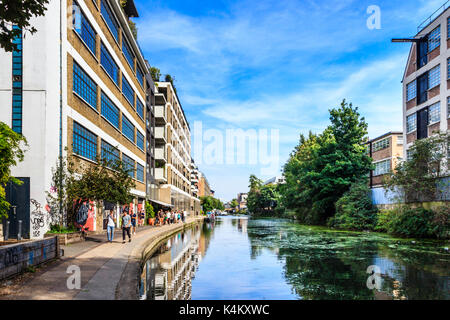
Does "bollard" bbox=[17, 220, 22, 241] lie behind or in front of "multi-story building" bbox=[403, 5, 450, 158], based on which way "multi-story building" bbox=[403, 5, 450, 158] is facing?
in front

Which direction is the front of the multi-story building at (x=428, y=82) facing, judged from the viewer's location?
facing the viewer and to the left of the viewer

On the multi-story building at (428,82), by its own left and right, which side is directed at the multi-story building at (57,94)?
front

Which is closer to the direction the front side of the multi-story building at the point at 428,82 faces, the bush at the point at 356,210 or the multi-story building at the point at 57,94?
the multi-story building

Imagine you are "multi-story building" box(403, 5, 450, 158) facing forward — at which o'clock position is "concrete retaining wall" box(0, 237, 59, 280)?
The concrete retaining wall is roughly at 11 o'clock from the multi-story building.

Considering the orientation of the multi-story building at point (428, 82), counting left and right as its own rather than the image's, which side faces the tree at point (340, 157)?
right

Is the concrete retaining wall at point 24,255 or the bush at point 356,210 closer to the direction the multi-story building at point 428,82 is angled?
the concrete retaining wall

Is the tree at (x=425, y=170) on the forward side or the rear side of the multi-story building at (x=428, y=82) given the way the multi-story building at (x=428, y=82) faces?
on the forward side
